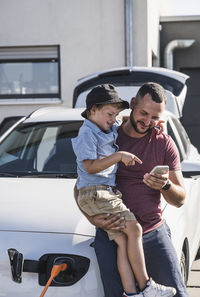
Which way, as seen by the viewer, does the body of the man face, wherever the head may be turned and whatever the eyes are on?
toward the camera
